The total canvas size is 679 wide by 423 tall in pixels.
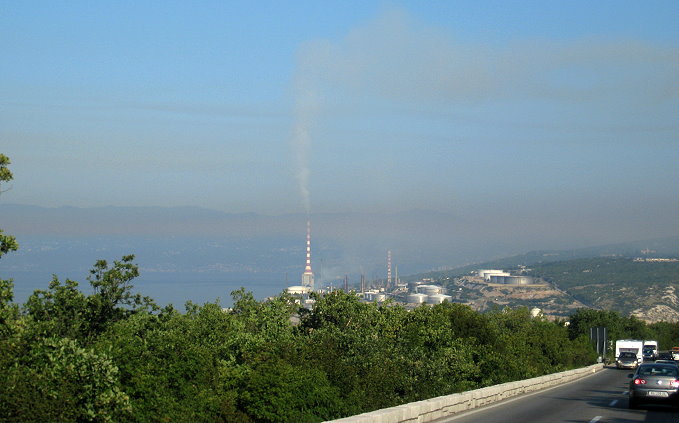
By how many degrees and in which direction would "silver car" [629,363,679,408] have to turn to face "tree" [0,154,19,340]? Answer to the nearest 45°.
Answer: approximately 135° to its left

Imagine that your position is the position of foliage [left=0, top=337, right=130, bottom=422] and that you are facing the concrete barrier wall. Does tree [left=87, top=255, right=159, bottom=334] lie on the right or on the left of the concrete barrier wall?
left

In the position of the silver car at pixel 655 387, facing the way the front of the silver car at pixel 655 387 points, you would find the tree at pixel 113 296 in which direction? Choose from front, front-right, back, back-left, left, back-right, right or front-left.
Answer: left

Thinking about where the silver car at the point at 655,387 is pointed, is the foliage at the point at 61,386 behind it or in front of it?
behind

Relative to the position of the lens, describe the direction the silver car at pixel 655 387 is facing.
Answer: facing away from the viewer
